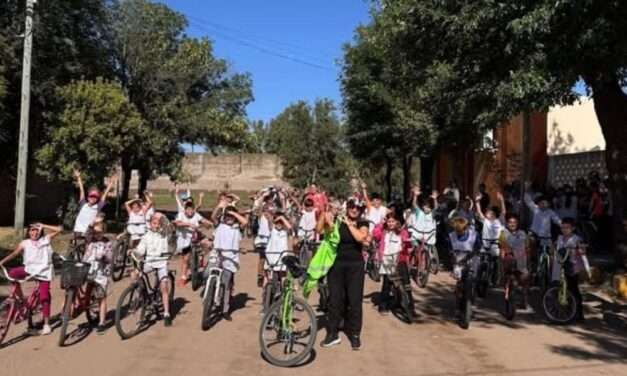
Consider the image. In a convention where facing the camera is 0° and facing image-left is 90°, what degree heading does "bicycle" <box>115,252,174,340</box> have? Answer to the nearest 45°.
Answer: approximately 45°

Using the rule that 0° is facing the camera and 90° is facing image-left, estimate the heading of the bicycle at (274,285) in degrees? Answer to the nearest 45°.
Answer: approximately 45°

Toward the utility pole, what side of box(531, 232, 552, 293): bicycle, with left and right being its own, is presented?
right

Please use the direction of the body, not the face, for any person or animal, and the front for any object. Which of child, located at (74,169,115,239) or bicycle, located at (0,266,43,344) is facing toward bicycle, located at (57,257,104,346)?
the child

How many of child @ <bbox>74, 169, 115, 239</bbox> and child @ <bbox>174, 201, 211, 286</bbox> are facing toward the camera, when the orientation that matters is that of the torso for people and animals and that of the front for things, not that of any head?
2

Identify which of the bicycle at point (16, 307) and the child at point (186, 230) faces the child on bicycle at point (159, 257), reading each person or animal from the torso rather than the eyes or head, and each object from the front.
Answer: the child
